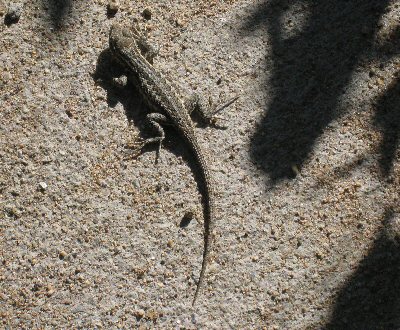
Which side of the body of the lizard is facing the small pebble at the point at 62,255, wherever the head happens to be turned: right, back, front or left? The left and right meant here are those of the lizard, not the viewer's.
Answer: left

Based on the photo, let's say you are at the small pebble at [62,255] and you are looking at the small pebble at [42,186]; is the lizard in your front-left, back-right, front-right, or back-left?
front-right

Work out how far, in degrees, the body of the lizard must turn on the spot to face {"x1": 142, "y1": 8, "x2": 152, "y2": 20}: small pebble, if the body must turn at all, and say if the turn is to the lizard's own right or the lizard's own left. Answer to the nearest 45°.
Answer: approximately 45° to the lizard's own right

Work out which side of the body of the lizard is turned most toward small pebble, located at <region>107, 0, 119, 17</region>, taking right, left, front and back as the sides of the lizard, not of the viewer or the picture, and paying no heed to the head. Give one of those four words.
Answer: front

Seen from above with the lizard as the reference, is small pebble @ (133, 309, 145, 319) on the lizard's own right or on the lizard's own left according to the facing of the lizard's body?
on the lizard's own left

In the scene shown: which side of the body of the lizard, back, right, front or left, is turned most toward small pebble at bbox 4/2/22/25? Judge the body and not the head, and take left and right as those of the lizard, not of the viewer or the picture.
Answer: front

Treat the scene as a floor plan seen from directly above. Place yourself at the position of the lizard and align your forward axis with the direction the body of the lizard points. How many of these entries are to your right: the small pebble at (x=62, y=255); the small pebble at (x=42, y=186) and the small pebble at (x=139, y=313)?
0

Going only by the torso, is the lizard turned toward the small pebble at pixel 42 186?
no

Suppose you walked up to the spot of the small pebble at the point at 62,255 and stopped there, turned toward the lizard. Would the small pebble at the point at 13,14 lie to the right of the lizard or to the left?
left

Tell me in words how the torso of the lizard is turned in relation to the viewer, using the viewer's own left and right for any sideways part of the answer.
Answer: facing away from the viewer and to the left of the viewer

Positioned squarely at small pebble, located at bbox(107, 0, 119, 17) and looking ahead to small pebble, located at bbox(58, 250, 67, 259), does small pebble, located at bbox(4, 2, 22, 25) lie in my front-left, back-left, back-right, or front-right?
front-right

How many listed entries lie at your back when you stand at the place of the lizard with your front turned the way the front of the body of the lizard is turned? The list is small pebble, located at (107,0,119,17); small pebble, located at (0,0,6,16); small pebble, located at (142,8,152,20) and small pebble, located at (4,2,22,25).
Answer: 0

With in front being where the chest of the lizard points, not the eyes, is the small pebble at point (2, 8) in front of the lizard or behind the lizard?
in front

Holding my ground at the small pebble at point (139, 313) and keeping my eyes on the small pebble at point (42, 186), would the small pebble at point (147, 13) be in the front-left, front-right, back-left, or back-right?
front-right
